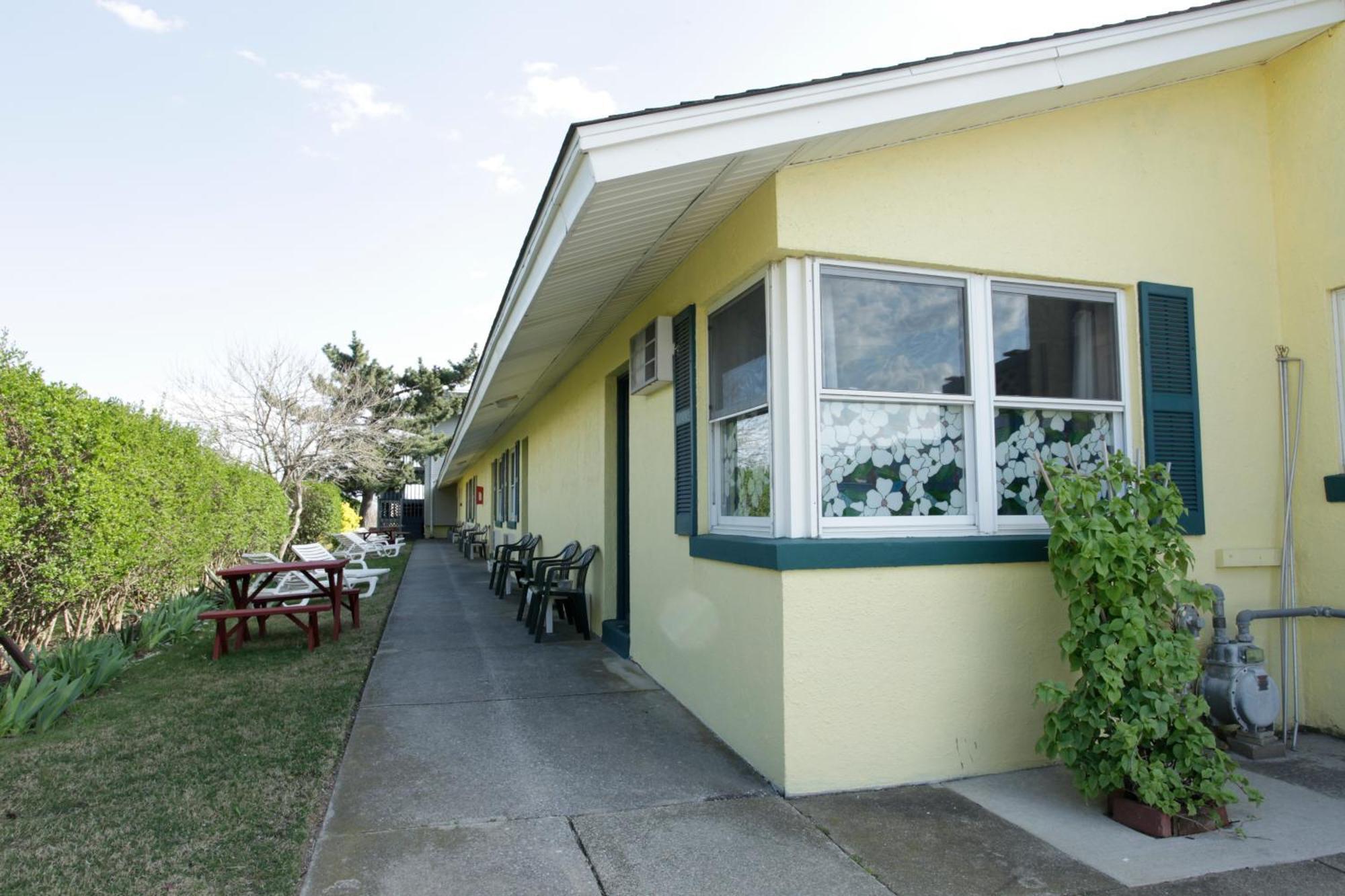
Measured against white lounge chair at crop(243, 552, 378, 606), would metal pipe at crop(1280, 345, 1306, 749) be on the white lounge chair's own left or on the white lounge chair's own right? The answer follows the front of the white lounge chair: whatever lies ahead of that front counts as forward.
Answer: on the white lounge chair's own right

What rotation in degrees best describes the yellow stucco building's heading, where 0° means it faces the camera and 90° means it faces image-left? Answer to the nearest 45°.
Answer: approximately 45°

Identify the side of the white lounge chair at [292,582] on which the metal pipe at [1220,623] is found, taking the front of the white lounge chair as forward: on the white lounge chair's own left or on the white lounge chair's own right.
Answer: on the white lounge chair's own right

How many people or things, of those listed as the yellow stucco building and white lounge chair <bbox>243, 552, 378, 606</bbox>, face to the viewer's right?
1

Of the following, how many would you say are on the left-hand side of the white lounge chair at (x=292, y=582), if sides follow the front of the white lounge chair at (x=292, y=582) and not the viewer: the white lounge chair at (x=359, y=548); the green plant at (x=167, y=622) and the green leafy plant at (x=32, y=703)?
1

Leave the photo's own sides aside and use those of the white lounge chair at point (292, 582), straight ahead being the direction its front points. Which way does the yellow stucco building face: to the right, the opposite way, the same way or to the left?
the opposite way

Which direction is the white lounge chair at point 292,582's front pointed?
to the viewer's right

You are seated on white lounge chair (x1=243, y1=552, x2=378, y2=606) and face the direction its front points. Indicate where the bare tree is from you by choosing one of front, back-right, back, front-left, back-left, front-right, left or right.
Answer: left

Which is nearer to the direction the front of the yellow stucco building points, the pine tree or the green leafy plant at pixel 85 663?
the green leafy plant

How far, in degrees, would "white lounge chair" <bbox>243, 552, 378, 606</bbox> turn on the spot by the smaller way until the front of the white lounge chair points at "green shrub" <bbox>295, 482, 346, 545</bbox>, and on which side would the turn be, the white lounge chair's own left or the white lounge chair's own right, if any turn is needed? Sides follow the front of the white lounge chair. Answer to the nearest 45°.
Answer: approximately 90° to the white lounge chair's own left

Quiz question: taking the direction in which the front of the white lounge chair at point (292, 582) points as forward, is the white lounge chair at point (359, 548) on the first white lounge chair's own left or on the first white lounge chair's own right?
on the first white lounge chair's own left

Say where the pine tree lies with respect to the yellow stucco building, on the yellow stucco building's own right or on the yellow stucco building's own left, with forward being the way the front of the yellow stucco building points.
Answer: on the yellow stucco building's own right

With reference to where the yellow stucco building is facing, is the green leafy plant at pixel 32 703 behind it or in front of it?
in front
